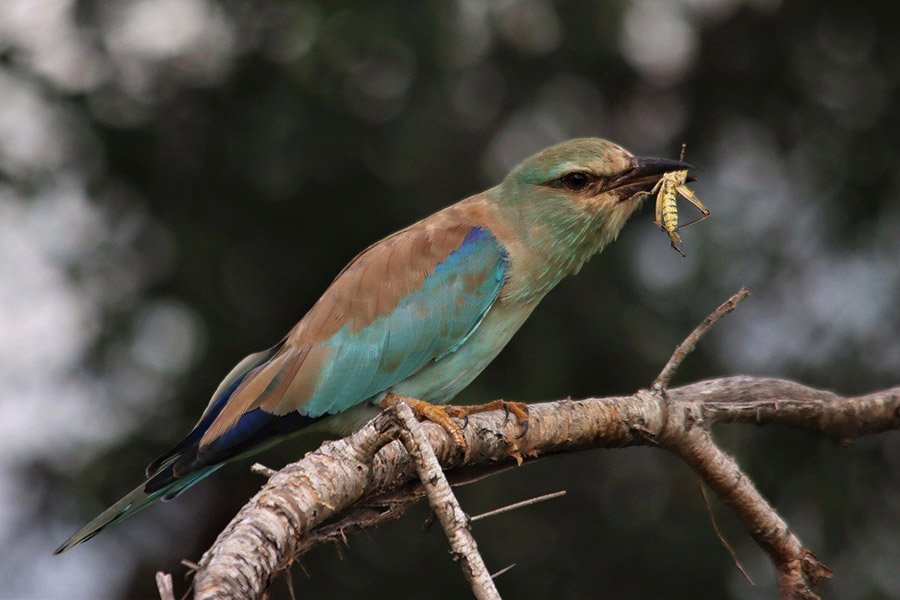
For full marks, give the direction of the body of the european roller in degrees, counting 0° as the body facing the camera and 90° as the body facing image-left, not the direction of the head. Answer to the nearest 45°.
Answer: approximately 270°
